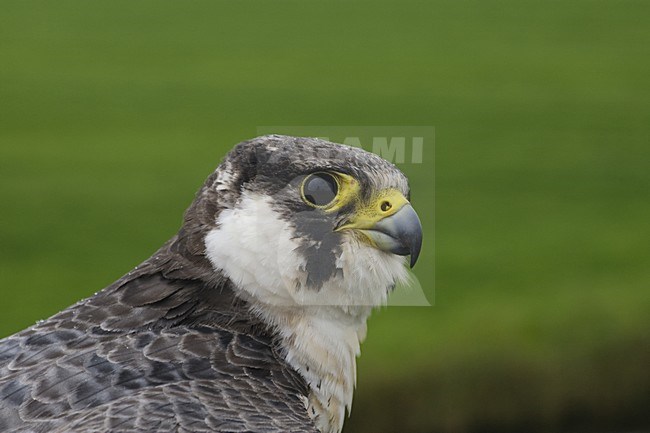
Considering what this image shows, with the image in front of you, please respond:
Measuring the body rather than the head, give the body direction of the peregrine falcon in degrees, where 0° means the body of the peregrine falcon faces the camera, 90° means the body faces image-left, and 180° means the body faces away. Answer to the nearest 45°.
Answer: approximately 270°
